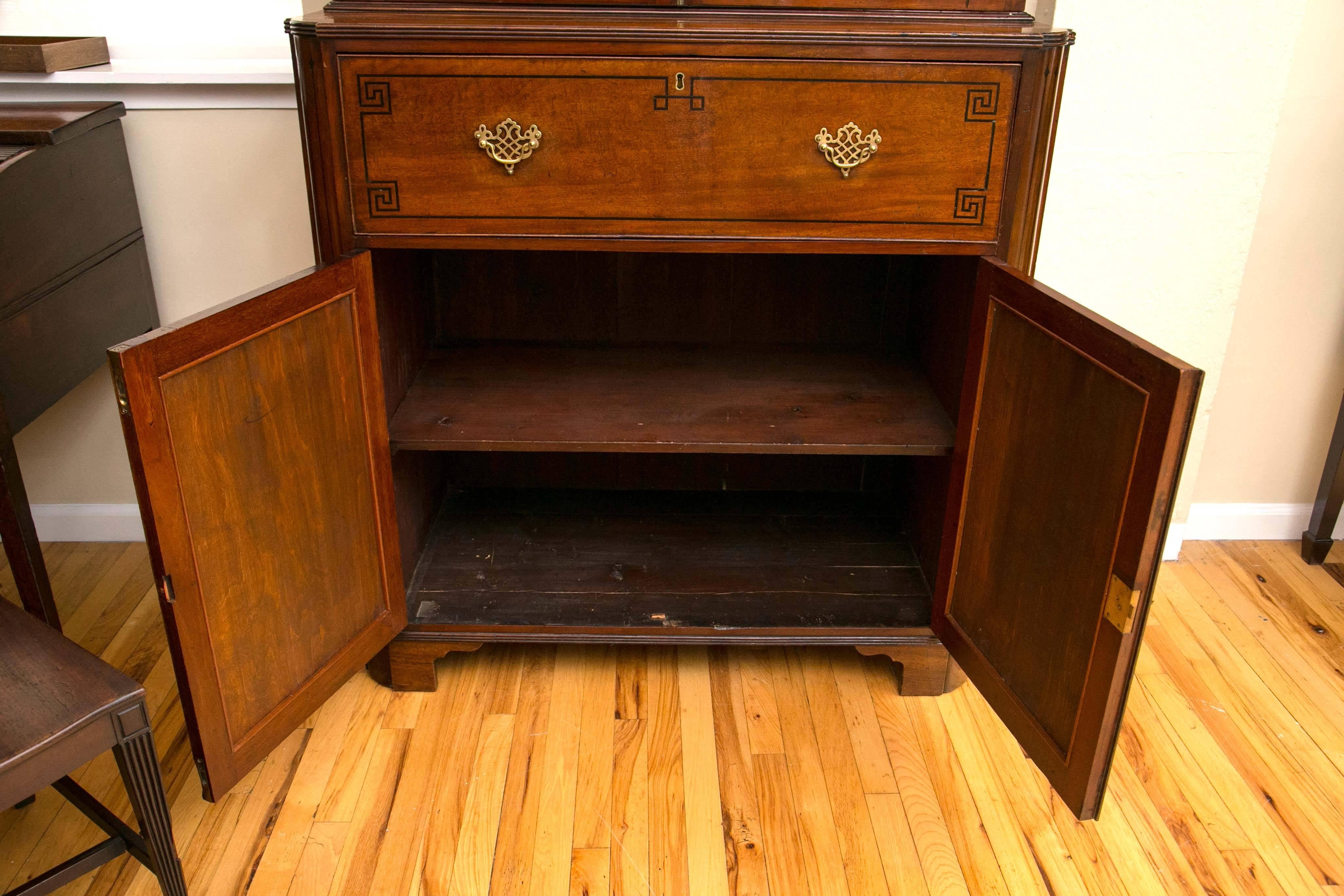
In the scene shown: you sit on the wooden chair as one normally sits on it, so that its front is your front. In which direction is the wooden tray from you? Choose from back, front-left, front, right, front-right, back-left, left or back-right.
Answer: back-left

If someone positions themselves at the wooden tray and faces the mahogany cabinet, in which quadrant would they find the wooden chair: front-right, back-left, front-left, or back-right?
front-right

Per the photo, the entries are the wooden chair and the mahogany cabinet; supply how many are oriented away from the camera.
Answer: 0

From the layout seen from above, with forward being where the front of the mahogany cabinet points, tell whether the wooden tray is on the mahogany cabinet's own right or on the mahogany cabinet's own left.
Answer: on the mahogany cabinet's own right

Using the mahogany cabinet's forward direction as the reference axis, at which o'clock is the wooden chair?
The wooden chair is roughly at 2 o'clock from the mahogany cabinet.

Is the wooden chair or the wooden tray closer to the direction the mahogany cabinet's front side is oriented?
the wooden chair

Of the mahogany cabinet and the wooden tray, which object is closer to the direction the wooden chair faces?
the mahogany cabinet

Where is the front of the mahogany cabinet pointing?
toward the camera

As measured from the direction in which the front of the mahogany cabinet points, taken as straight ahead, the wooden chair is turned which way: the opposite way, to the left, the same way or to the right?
to the left
